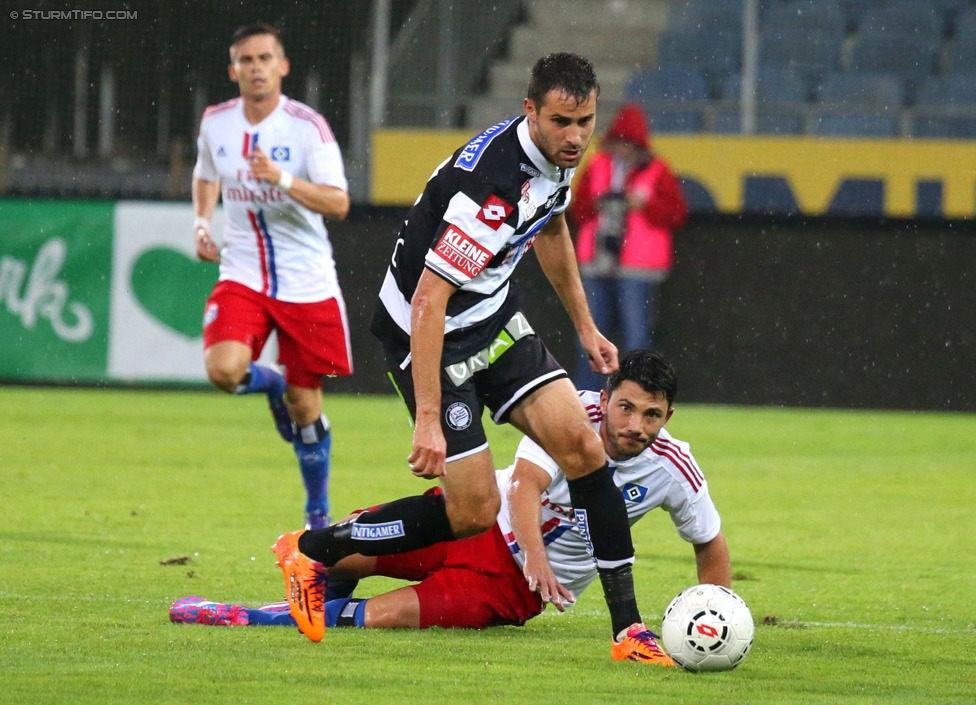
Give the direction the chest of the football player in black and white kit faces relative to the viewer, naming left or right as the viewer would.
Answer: facing the viewer and to the right of the viewer

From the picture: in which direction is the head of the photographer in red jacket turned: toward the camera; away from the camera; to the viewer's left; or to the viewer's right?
toward the camera

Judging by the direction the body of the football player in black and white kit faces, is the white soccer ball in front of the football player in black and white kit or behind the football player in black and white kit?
in front

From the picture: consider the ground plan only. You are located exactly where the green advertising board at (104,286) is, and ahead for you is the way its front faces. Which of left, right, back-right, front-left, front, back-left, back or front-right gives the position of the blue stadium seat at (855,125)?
left

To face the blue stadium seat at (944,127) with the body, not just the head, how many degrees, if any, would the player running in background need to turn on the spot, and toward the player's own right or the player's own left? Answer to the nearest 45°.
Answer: approximately 135° to the player's own left

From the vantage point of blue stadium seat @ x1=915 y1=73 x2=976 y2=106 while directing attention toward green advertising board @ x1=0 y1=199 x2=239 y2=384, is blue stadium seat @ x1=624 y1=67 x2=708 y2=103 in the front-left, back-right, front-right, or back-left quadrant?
front-right

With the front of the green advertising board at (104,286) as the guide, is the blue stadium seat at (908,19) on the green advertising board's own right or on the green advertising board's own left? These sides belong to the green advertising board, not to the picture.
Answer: on the green advertising board's own left

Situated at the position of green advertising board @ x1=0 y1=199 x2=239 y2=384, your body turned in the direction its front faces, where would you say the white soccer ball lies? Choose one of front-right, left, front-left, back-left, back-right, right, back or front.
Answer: front

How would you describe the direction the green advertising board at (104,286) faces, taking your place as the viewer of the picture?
facing the viewer

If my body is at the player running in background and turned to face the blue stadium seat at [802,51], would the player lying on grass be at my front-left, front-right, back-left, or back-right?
back-right

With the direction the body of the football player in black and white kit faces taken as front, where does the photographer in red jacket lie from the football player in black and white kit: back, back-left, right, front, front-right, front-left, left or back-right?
back-left

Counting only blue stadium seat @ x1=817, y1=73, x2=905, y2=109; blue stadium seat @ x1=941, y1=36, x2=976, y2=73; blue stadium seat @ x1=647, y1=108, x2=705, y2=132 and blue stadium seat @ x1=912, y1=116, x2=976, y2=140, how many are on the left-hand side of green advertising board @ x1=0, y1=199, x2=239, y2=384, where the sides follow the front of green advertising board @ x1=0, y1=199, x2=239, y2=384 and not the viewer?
4

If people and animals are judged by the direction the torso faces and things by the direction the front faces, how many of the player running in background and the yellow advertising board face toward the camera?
2

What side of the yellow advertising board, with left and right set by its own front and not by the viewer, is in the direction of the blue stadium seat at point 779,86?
back

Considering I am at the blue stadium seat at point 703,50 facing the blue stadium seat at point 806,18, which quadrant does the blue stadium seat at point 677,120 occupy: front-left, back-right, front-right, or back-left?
back-right

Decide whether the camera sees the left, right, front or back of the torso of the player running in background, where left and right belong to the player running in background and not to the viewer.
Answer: front
